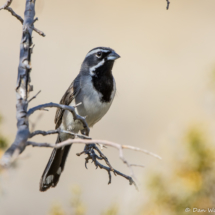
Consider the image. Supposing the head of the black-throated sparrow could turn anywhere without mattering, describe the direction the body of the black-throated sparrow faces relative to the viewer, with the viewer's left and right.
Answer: facing the viewer and to the right of the viewer

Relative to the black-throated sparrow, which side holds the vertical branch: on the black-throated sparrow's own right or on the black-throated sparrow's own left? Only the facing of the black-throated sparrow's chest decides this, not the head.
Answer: on the black-throated sparrow's own right
